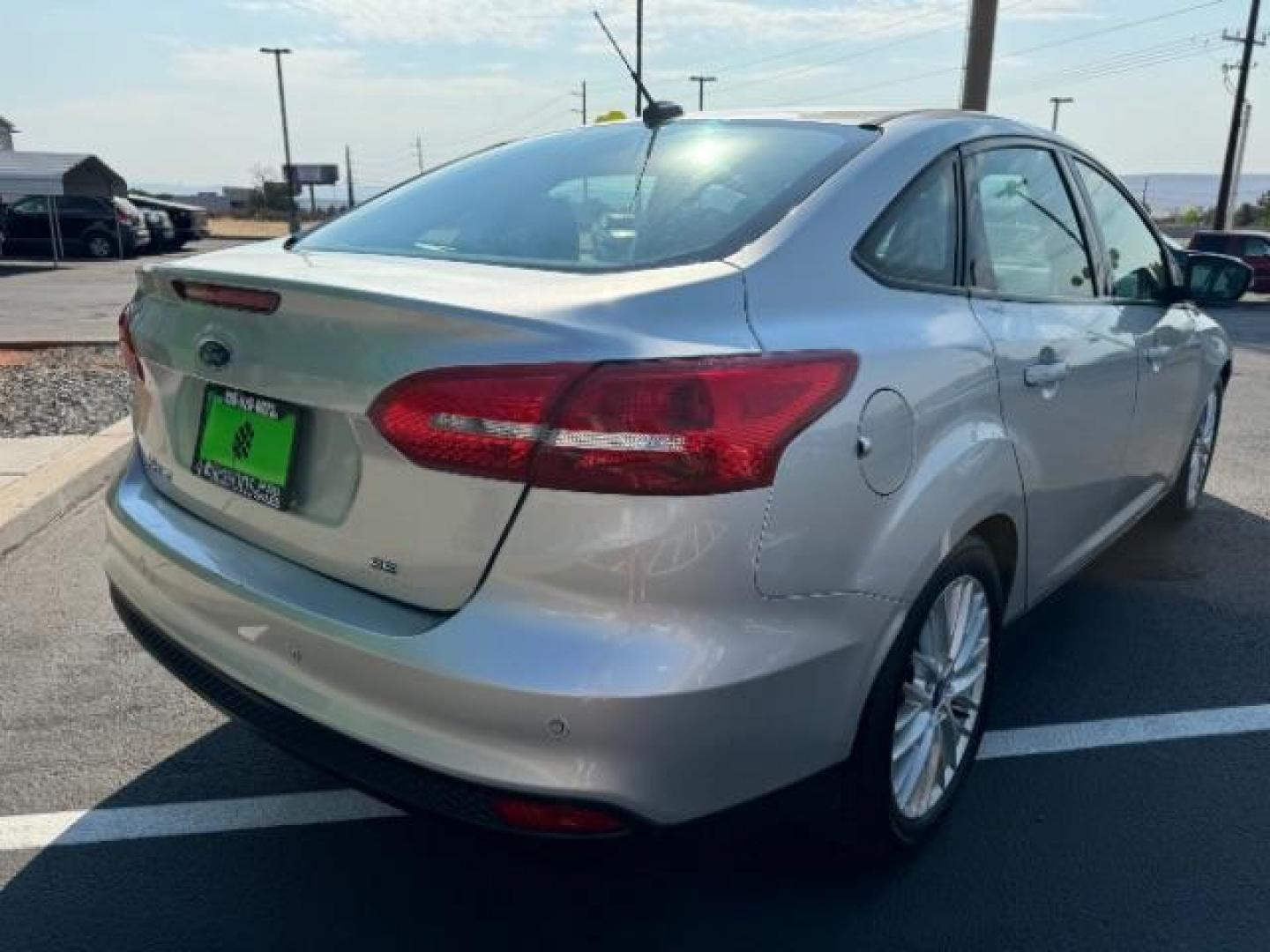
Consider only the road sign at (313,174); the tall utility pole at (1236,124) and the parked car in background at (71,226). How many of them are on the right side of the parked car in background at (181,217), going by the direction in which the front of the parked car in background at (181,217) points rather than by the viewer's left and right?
1

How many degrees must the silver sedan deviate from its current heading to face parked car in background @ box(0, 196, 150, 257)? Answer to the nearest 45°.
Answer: approximately 90° to its left

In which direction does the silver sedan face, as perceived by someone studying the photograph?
facing away from the viewer and to the right of the viewer

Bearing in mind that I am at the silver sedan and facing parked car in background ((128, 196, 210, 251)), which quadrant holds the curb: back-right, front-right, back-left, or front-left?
front-left

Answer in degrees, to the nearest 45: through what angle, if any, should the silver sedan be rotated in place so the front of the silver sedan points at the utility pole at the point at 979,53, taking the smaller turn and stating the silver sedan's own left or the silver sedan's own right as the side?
approximately 45° to the silver sedan's own left

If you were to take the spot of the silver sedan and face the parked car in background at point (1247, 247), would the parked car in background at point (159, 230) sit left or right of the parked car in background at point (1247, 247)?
left

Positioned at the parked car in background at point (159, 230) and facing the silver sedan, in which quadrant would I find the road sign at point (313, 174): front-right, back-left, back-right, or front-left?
back-left

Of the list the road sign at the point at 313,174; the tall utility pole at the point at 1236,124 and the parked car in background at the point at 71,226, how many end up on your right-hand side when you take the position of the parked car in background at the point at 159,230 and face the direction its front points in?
1

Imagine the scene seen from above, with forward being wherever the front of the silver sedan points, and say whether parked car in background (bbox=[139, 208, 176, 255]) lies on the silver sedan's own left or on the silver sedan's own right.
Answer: on the silver sedan's own left
